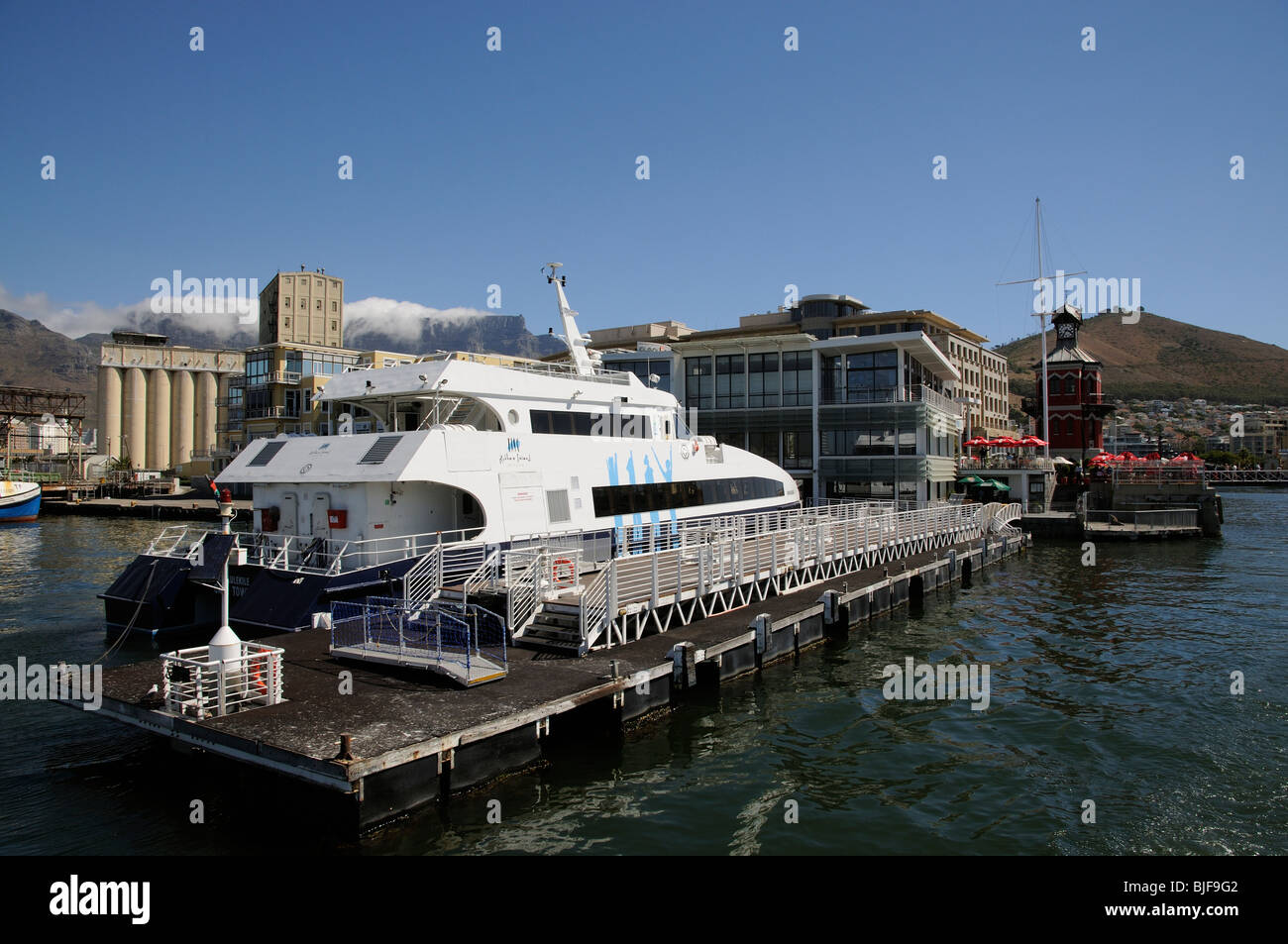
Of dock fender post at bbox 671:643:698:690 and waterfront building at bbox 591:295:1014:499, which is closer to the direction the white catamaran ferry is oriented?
the waterfront building

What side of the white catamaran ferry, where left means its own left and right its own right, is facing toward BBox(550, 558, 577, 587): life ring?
right

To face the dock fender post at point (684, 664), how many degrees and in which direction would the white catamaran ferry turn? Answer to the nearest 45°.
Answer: approximately 90° to its right

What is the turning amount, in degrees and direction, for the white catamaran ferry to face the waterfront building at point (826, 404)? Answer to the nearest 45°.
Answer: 0° — it already faces it

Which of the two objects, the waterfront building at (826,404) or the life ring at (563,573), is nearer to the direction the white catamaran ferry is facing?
the waterfront building

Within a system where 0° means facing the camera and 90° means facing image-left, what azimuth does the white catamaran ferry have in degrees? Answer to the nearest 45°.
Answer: approximately 225°

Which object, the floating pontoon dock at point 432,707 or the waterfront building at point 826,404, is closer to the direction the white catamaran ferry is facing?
the waterfront building
